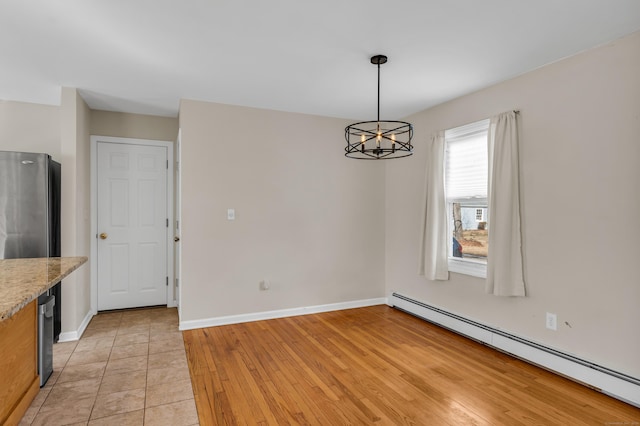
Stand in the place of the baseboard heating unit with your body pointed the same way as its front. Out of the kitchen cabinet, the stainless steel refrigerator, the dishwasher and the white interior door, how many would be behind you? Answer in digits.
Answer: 0

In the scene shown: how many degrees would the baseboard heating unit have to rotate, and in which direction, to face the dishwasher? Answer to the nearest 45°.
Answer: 0° — it already faces it

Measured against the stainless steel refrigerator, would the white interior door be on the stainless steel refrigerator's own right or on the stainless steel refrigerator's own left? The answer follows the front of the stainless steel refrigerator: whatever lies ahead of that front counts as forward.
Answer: on the stainless steel refrigerator's own left

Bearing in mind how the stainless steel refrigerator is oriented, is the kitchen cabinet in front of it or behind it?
in front

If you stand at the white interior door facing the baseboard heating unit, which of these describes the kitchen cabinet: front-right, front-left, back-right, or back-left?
front-right

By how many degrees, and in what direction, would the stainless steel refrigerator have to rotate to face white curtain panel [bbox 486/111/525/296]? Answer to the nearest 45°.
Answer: approximately 45° to its left

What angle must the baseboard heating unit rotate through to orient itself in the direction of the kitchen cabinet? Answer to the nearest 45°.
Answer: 0° — it already faces it
